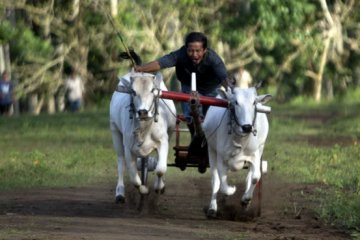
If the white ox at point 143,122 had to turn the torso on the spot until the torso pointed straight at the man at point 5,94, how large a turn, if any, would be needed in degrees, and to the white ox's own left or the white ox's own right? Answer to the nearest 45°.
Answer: approximately 180°

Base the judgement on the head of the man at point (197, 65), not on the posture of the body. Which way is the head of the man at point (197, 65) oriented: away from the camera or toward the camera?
toward the camera

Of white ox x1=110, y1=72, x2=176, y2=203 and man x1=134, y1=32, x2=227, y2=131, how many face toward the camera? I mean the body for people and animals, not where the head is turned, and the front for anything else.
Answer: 2

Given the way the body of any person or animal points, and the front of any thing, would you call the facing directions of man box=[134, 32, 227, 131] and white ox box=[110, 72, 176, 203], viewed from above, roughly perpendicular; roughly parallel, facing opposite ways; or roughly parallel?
roughly parallel

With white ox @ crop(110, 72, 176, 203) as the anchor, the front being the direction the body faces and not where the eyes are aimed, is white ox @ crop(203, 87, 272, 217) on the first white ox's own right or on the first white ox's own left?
on the first white ox's own left

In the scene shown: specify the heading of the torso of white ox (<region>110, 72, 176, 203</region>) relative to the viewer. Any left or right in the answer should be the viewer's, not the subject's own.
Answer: facing the viewer

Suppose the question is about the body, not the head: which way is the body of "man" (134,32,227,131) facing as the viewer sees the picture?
toward the camera
